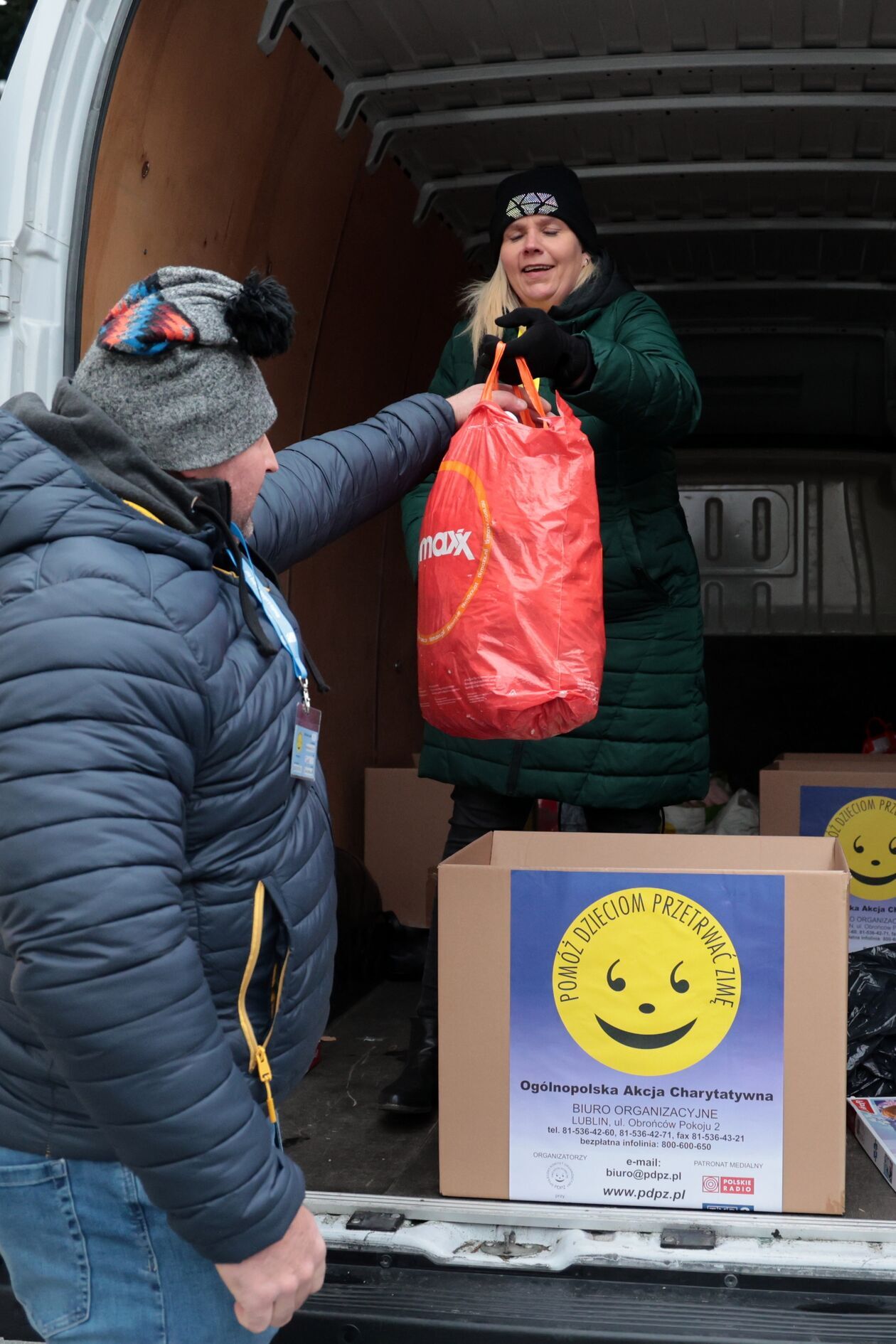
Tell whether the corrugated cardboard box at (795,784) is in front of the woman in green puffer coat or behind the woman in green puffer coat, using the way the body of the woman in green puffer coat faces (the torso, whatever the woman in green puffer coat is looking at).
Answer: behind

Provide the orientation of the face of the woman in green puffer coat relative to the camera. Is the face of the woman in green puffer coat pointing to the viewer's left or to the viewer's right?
to the viewer's left

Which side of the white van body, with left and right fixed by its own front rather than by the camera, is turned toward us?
back

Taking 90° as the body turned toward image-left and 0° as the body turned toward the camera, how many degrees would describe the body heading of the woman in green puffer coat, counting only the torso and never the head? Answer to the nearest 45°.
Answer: approximately 45°
